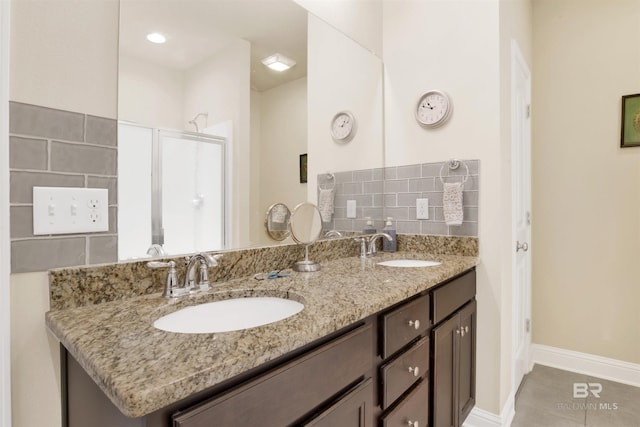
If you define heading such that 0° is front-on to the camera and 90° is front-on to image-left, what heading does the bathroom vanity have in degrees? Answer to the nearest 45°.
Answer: approximately 315°

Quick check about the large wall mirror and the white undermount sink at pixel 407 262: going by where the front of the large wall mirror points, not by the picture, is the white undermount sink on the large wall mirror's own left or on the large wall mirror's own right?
on the large wall mirror's own left

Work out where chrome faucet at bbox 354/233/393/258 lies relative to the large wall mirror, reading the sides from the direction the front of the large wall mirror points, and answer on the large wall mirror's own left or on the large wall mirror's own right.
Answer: on the large wall mirror's own left

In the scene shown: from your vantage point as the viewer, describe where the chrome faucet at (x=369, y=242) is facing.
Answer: facing the viewer and to the right of the viewer

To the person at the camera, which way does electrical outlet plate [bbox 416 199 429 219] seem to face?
facing the viewer
